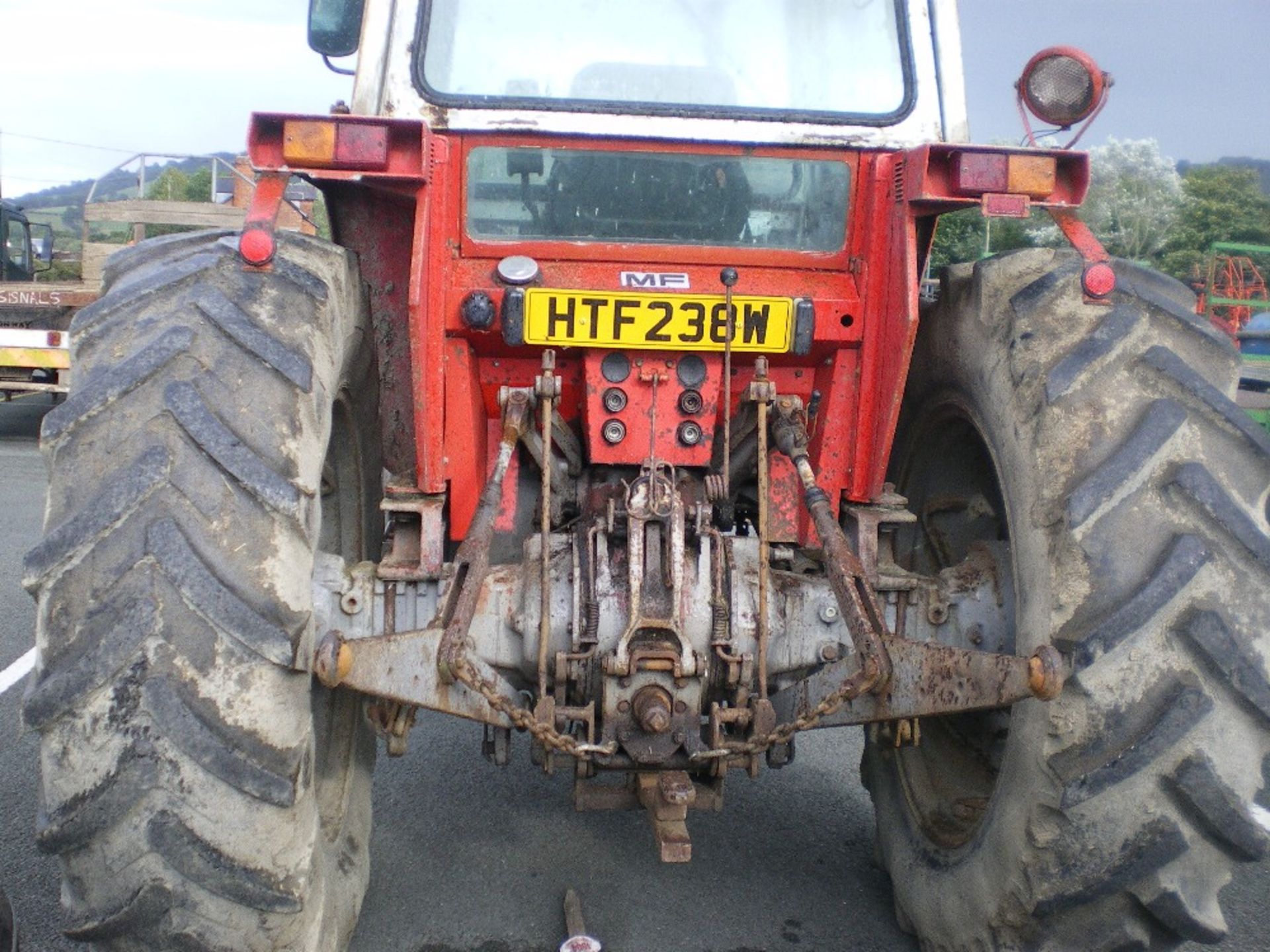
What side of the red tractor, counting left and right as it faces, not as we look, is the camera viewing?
back

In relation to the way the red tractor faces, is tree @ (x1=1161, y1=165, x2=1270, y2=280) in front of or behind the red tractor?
in front

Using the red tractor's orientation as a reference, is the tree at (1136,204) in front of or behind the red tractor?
in front
